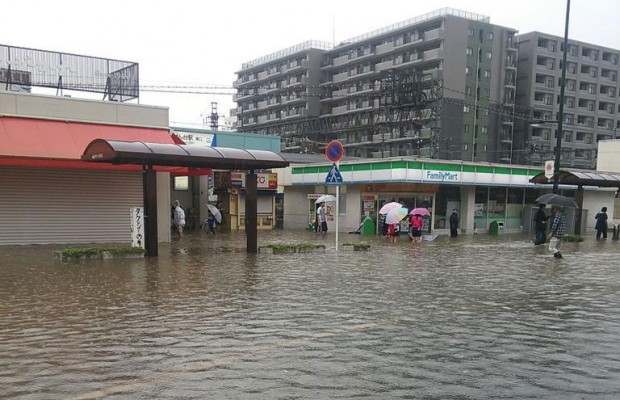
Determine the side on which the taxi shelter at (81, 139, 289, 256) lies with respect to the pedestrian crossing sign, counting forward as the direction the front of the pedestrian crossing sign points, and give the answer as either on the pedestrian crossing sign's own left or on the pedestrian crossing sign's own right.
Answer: on the pedestrian crossing sign's own right

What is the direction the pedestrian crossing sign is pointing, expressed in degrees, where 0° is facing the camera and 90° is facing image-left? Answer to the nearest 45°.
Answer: approximately 0°

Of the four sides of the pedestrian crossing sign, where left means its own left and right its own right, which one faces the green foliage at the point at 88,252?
right
